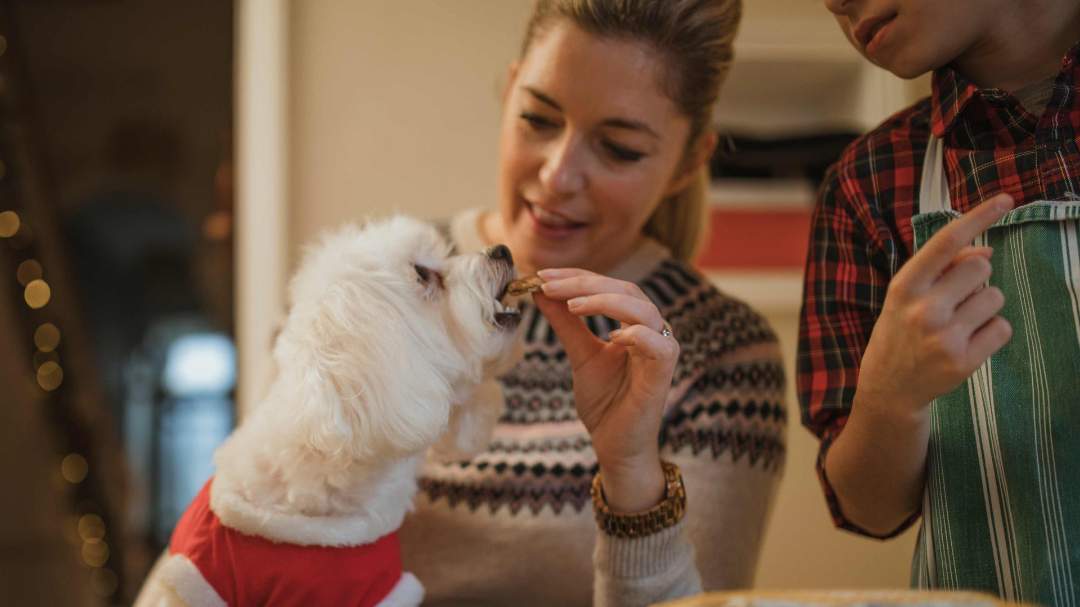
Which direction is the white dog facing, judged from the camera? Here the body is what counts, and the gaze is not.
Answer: to the viewer's right

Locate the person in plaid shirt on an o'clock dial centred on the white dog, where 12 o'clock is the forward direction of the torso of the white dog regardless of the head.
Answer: The person in plaid shirt is roughly at 1 o'clock from the white dog.

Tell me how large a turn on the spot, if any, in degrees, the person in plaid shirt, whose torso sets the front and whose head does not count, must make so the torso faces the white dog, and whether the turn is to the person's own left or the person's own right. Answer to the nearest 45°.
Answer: approximately 90° to the person's own right

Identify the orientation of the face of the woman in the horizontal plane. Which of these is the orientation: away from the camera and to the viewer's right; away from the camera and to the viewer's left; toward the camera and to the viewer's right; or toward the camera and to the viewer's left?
toward the camera and to the viewer's left

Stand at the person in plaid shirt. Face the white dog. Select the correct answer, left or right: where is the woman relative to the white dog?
right

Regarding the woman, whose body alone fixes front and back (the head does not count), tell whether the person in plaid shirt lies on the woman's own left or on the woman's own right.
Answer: on the woman's own left

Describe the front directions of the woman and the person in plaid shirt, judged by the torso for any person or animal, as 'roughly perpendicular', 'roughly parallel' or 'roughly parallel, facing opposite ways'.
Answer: roughly parallel

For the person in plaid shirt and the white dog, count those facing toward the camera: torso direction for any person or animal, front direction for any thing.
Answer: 1

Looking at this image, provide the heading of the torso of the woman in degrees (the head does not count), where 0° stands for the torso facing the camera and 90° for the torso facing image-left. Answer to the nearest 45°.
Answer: approximately 45°

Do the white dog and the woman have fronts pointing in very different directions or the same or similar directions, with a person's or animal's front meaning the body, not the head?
very different directions

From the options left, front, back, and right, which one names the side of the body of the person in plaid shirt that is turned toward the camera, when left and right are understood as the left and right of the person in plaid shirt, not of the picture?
front

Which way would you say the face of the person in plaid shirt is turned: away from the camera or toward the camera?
toward the camera
